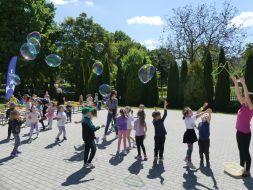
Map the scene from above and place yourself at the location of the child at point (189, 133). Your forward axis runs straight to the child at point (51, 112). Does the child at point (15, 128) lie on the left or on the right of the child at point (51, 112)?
left
